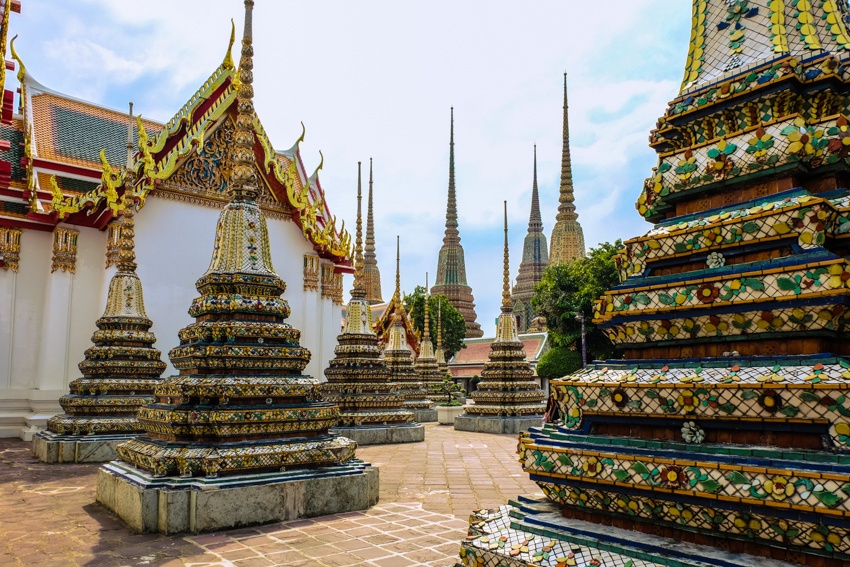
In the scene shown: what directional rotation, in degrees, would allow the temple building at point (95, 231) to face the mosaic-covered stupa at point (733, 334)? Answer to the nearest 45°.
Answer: approximately 45° to its right

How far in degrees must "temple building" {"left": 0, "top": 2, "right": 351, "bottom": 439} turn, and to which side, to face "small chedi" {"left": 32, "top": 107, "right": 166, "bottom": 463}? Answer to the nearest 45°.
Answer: approximately 45° to its right

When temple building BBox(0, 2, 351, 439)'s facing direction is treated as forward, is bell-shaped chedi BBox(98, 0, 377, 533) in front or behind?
in front

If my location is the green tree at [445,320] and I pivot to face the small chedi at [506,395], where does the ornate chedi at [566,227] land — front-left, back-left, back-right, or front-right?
back-left

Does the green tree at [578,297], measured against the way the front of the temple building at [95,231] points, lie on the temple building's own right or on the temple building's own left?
on the temple building's own left

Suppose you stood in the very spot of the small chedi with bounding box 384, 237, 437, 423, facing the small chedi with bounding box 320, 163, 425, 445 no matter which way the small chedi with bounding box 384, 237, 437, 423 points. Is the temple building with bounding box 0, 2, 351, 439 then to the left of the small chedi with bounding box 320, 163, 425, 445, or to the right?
right

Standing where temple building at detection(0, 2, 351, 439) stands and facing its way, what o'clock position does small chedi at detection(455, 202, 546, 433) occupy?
The small chedi is roughly at 11 o'clock from the temple building.

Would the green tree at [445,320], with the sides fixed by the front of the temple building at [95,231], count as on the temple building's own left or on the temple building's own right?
on the temple building's own left

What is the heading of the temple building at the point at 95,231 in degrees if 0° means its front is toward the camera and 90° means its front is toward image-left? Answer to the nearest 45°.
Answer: approximately 315°

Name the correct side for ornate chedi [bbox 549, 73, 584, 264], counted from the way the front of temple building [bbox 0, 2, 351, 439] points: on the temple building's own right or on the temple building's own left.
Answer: on the temple building's own left

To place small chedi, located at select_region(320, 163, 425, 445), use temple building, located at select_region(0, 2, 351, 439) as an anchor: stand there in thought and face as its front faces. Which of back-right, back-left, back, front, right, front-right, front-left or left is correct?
front
